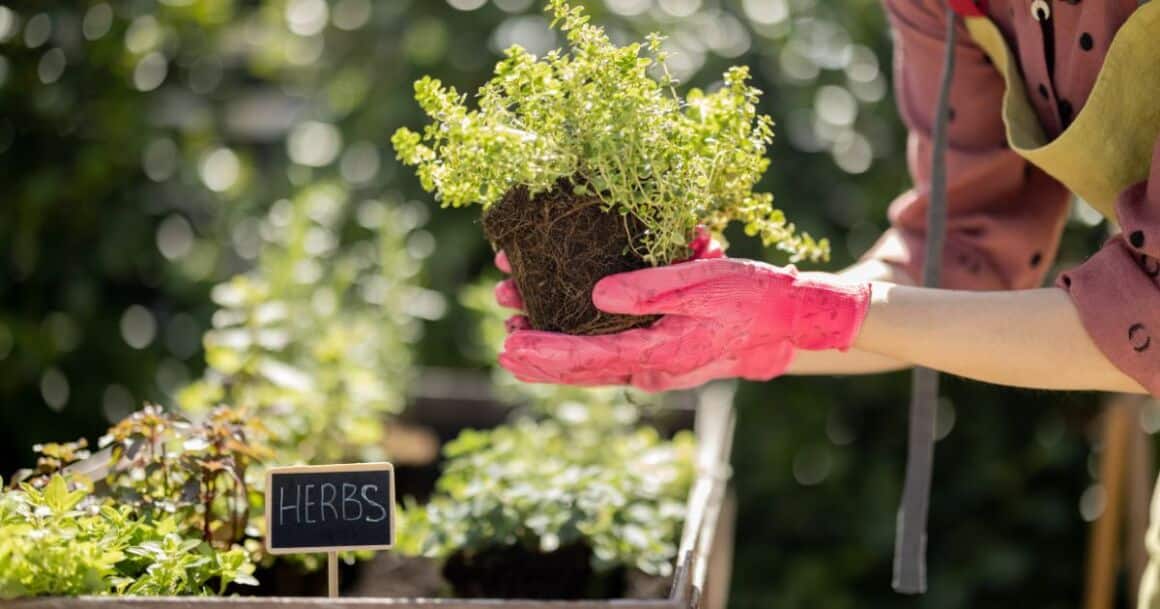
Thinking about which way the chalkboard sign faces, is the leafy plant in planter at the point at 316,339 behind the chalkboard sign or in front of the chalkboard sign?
behind

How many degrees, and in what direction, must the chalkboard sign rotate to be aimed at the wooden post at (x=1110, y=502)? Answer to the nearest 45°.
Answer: approximately 135° to its left

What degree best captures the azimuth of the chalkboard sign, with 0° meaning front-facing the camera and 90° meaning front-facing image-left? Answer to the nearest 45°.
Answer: approximately 0°
